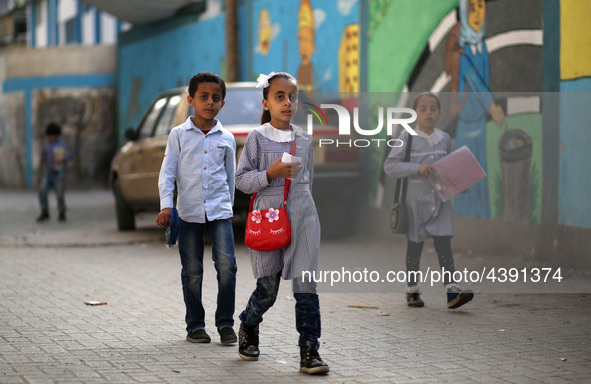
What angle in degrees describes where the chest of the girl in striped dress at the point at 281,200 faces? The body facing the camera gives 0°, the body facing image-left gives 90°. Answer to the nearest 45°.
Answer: approximately 315°

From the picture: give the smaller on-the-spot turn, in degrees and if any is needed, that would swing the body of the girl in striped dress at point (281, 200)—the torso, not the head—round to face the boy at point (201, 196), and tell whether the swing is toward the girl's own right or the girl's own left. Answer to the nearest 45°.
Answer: approximately 180°

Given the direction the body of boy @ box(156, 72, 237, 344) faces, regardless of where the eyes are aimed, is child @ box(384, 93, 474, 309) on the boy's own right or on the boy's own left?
on the boy's own left

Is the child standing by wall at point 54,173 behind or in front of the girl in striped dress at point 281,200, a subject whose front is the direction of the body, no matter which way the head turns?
behind

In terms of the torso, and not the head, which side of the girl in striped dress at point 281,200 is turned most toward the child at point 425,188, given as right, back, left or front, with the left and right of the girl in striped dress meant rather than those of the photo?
left

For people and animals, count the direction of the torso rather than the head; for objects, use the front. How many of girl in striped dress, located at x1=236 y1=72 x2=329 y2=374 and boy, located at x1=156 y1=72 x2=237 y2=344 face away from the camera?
0

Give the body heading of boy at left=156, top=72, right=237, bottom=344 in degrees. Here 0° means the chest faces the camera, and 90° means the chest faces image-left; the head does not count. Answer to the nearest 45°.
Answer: approximately 0°

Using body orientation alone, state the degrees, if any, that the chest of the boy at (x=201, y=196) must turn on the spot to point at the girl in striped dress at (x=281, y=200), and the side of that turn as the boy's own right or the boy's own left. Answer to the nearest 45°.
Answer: approximately 45° to the boy's own left

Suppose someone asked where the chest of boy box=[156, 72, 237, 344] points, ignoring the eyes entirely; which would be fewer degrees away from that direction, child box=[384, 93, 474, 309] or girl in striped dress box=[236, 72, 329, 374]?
the girl in striped dress

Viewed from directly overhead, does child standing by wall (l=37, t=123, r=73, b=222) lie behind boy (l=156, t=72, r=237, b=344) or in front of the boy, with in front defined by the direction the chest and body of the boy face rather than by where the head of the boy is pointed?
behind
